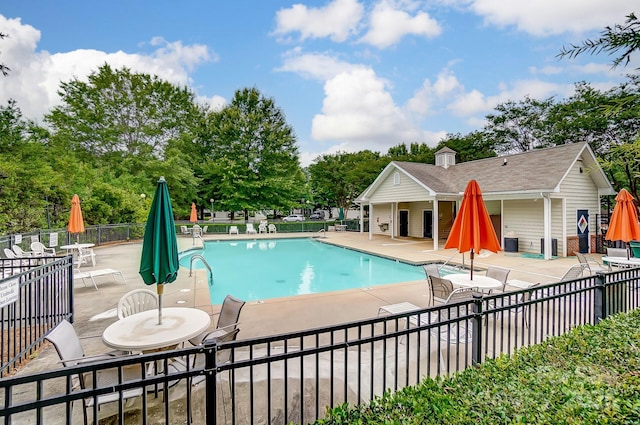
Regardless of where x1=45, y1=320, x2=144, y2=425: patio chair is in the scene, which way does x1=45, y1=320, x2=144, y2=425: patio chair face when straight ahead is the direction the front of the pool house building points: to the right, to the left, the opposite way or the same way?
the opposite way

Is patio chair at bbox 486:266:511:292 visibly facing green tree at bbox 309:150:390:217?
no

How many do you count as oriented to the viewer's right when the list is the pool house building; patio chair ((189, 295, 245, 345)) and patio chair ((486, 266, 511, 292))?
0

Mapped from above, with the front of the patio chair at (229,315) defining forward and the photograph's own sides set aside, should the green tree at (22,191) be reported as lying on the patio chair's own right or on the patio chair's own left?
on the patio chair's own right

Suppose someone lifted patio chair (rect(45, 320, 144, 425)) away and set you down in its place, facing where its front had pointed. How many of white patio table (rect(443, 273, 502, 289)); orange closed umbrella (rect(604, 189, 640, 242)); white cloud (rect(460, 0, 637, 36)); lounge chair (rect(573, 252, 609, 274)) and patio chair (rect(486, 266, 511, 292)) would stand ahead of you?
5

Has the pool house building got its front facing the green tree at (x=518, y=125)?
no

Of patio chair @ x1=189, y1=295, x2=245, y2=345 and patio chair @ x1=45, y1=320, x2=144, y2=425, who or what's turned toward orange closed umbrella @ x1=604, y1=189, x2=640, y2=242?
patio chair @ x1=45, y1=320, x2=144, y2=425

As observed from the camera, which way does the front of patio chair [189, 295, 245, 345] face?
facing the viewer and to the left of the viewer

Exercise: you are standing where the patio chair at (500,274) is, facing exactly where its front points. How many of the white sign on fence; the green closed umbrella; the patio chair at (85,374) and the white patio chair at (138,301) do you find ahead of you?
4

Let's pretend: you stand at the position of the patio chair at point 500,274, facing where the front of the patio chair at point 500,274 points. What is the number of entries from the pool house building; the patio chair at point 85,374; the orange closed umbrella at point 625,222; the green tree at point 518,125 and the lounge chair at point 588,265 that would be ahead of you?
1

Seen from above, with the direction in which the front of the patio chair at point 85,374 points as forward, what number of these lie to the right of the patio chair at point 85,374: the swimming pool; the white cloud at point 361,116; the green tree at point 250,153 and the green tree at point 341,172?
0

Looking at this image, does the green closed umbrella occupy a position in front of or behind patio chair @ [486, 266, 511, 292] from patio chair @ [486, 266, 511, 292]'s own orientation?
in front

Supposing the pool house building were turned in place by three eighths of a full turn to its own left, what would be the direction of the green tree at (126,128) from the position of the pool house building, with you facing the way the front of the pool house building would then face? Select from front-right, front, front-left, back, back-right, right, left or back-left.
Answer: back

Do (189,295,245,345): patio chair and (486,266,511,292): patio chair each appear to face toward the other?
no

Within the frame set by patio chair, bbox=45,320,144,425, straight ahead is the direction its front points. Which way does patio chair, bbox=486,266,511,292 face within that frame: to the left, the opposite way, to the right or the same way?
the opposite way

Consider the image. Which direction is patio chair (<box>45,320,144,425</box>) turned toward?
to the viewer's right

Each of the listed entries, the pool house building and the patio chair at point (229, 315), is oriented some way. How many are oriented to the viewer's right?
0

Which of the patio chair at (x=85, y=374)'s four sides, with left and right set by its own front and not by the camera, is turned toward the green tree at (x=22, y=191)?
left

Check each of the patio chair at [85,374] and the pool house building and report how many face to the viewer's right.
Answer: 1

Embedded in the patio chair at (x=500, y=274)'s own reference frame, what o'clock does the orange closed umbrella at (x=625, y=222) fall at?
The orange closed umbrella is roughly at 6 o'clock from the patio chair.
